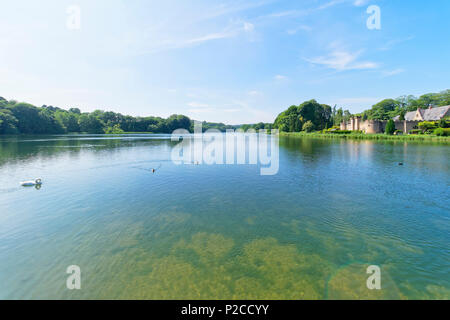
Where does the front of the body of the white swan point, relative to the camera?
to the viewer's right
